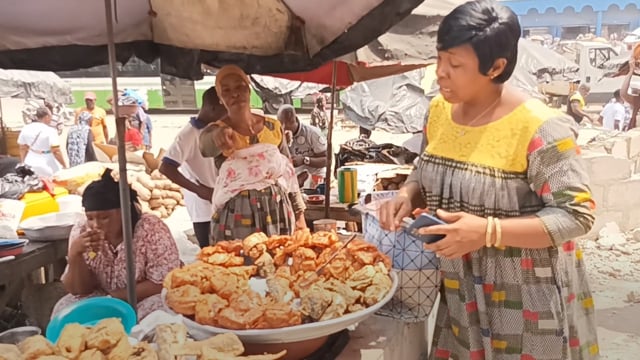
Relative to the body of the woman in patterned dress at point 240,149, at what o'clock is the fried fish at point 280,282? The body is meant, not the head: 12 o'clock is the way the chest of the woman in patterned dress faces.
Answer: The fried fish is roughly at 12 o'clock from the woman in patterned dress.

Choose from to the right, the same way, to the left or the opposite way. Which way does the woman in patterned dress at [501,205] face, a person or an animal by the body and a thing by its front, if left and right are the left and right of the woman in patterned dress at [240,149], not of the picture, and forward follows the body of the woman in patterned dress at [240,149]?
to the right

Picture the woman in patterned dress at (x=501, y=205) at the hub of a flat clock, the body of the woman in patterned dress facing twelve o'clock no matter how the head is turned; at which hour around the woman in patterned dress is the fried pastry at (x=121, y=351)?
The fried pastry is roughly at 12 o'clock from the woman in patterned dress.

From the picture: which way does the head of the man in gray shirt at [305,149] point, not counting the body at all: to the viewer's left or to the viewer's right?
to the viewer's left

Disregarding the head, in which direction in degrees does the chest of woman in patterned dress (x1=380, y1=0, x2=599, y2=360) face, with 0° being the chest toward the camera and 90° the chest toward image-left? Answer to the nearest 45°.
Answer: approximately 45°

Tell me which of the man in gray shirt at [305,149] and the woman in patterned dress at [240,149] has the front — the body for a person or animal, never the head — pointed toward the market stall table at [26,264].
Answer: the man in gray shirt

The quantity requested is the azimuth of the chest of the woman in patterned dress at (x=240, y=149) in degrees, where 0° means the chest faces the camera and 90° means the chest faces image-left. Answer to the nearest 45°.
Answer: approximately 0°
